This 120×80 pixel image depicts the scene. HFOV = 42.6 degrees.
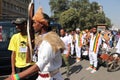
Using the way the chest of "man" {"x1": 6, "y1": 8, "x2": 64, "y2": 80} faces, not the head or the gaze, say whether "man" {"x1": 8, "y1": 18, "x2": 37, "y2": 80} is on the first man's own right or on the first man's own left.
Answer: on the first man's own right

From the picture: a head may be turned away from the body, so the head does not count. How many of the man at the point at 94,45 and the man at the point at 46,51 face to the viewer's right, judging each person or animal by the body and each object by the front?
0

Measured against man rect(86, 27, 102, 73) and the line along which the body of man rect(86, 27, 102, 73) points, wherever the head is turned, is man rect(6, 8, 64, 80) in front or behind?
in front

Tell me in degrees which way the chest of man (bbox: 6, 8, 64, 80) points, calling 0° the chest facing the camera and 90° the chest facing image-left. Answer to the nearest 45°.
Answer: approximately 90°

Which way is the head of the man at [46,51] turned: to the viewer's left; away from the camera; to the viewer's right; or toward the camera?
to the viewer's left
